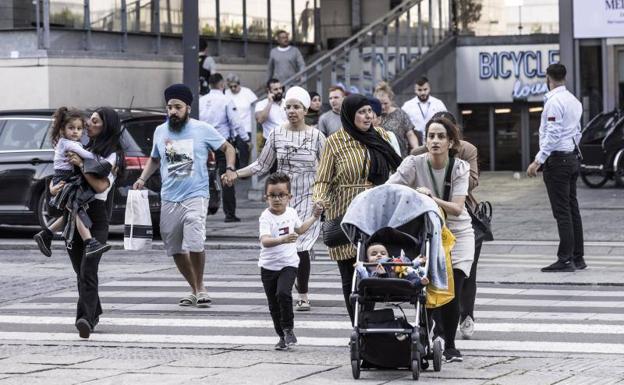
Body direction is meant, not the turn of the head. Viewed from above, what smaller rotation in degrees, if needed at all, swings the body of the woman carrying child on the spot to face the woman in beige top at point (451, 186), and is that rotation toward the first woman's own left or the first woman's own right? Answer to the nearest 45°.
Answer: approximately 90° to the first woman's own left

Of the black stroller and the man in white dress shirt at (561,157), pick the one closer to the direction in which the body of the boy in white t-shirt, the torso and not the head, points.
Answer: the black stroller

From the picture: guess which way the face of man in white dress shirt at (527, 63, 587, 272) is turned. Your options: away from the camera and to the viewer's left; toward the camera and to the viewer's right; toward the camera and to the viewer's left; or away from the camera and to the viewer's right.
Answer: away from the camera and to the viewer's left

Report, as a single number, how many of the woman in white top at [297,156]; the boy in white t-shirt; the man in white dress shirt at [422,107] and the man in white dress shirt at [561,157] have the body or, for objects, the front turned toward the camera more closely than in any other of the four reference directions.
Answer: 3

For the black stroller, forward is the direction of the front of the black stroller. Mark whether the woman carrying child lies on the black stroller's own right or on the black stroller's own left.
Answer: on the black stroller's own right

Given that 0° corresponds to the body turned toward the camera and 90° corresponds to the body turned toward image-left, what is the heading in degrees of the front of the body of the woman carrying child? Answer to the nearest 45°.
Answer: approximately 45°

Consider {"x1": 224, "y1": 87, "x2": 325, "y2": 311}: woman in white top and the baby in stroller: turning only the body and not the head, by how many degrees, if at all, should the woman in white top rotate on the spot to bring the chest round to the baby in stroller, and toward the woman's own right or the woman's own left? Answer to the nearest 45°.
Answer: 0° — they already face them

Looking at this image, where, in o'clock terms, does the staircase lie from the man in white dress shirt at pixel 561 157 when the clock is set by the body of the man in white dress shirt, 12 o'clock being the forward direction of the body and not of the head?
The staircase is roughly at 1 o'clock from the man in white dress shirt.
